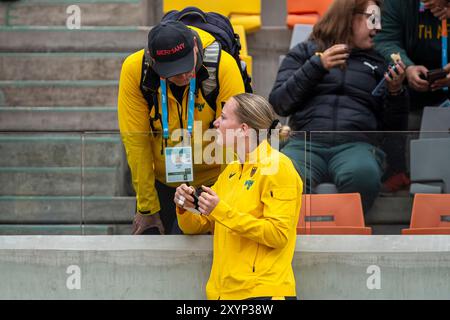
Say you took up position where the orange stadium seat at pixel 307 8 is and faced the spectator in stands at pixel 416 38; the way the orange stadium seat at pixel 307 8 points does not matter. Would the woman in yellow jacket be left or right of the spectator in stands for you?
right

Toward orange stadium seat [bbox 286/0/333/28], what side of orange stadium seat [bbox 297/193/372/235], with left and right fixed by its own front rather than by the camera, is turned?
back

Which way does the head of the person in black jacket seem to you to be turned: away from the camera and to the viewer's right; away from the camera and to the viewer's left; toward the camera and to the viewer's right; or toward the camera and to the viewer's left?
toward the camera and to the viewer's right

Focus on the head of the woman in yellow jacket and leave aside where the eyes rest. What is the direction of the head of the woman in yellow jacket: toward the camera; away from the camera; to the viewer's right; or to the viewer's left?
to the viewer's left

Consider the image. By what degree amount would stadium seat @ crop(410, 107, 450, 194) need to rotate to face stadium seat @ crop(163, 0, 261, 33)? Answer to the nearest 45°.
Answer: approximately 135° to its right

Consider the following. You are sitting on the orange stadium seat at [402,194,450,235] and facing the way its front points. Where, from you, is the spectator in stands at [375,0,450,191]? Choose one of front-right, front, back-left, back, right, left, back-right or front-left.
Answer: back

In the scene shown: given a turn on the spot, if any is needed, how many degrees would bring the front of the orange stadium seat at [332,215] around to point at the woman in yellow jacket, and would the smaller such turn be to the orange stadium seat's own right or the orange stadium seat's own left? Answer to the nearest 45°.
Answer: approximately 45° to the orange stadium seat's own right

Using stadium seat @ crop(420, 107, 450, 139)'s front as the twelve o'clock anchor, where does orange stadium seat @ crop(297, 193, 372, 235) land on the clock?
The orange stadium seat is roughly at 1 o'clock from the stadium seat.

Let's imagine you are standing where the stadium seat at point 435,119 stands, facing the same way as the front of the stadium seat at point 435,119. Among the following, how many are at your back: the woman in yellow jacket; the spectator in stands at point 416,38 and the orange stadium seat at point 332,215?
1

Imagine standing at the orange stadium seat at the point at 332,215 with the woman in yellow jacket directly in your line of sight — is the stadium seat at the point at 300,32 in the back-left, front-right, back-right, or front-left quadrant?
back-right

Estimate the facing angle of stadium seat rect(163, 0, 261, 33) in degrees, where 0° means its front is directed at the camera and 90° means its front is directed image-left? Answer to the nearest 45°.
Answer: approximately 0°

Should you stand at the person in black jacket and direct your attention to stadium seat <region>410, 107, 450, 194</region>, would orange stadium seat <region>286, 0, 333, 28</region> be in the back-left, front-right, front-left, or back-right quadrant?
back-left
